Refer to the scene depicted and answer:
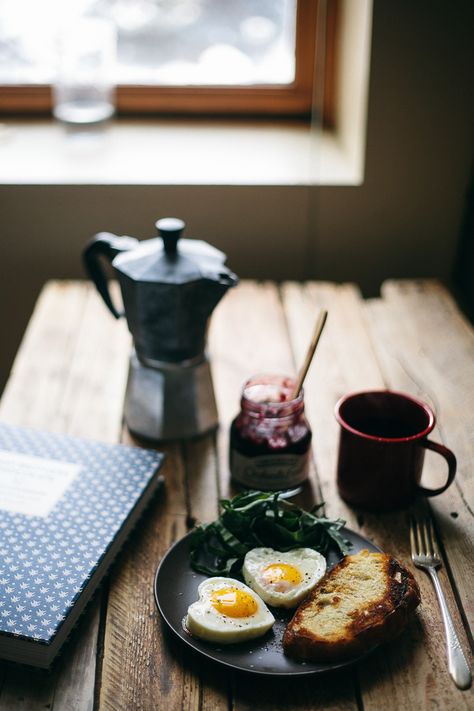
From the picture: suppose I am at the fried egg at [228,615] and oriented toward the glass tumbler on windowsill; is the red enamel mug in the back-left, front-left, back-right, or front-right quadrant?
front-right

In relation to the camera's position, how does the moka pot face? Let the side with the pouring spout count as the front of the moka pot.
facing the viewer and to the right of the viewer
